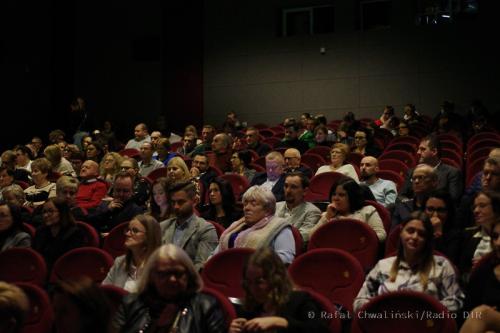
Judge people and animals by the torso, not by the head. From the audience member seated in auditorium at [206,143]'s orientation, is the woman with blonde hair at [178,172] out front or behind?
out front

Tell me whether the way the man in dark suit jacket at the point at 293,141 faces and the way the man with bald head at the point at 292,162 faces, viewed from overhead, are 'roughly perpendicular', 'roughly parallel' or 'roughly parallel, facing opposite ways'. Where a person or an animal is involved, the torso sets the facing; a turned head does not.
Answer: roughly parallel

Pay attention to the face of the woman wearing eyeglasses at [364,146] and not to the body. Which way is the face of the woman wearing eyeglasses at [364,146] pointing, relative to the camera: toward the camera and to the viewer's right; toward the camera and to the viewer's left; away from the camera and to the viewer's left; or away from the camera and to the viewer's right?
toward the camera and to the viewer's left

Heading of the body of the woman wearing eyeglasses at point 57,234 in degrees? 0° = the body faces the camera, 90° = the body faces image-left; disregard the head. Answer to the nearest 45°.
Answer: approximately 45°

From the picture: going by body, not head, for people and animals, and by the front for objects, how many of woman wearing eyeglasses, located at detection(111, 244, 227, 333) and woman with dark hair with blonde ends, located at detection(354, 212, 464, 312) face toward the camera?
2

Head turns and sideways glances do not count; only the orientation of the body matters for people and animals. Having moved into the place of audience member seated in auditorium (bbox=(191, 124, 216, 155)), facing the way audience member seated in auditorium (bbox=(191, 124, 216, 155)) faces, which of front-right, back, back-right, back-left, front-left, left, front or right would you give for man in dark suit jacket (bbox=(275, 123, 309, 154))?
left

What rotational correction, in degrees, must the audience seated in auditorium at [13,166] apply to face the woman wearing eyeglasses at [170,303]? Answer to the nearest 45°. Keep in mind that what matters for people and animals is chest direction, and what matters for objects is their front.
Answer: approximately 45° to their left

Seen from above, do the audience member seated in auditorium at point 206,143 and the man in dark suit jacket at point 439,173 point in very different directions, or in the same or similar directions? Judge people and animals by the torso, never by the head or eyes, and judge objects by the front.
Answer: same or similar directions

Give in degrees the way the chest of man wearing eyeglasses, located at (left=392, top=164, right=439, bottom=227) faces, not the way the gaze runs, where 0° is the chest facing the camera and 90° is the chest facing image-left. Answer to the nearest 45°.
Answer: approximately 45°

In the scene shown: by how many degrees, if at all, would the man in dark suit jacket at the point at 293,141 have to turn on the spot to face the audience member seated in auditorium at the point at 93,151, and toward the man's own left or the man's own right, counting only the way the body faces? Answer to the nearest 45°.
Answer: approximately 45° to the man's own right

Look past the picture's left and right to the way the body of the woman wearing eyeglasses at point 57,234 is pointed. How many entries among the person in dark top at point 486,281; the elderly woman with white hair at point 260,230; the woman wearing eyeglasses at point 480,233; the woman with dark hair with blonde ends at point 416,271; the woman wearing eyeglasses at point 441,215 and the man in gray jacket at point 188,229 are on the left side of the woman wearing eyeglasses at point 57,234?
6

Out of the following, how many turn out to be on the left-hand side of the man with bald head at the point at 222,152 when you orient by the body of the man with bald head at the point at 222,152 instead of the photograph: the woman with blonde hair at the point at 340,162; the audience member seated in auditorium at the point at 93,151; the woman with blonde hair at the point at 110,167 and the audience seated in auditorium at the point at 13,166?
1

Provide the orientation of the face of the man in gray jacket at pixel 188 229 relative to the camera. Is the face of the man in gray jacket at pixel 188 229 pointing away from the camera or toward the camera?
toward the camera

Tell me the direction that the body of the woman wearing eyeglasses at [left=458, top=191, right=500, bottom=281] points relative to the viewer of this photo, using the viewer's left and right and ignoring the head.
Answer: facing the viewer and to the left of the viewer

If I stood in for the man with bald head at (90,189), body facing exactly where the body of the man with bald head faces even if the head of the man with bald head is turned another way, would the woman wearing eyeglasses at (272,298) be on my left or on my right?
on my left
